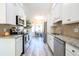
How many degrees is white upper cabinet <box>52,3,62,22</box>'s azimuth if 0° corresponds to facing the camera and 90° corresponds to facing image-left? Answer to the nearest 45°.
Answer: approximately 45°

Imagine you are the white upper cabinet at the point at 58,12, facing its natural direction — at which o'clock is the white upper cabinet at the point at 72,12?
the white upper cabinet at the point at 72,12 is roughly at 10 o'clock from the white upper cabinet at the point at 58,12.

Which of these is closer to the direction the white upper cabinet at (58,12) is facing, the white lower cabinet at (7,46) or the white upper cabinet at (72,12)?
the white lower cabinet

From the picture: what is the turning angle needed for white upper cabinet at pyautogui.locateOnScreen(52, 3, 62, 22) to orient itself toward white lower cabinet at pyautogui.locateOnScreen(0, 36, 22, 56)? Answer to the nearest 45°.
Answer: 0° — it already faces it
